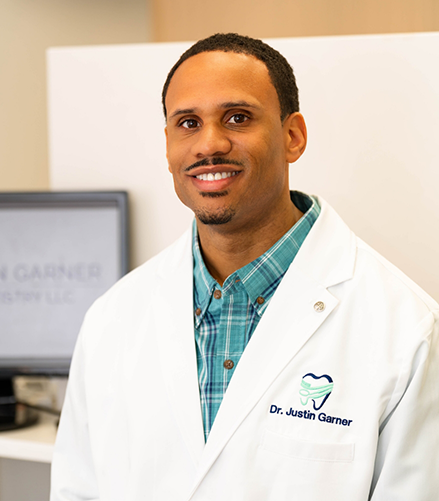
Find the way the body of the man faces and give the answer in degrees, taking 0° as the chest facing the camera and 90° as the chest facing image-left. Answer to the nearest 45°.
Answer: approximately 45°
